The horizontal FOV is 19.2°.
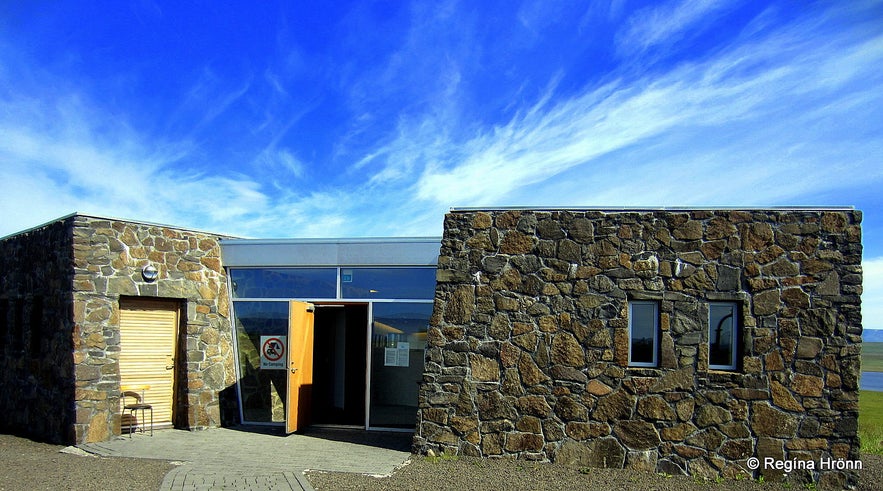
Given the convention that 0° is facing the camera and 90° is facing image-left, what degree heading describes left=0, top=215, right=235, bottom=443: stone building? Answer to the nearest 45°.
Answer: approximately 315°

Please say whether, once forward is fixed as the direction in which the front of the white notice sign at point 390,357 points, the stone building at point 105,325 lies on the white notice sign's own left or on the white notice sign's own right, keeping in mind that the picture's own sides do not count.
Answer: on the white notice sign's own right

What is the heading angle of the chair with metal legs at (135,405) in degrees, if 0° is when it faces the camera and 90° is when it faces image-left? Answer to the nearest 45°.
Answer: approximately 315°
